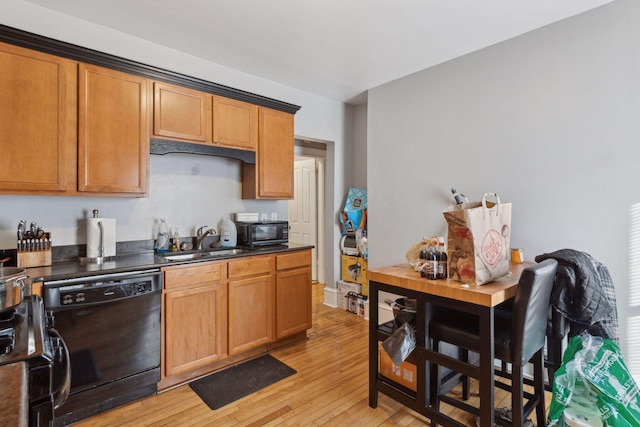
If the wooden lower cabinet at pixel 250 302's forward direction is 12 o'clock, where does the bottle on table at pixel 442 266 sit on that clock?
The bottle on table is roughly at 12 o'clock from the wooden lower cabinet.

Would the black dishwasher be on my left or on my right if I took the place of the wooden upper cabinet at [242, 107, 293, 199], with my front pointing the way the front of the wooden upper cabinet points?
on my right

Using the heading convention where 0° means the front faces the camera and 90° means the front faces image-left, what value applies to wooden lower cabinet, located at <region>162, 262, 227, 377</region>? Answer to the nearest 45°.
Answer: approximately 315°

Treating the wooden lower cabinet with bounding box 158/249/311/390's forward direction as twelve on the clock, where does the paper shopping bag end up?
The paper shopping bag is roughly at 12 o'clock from the wooden lower cabinet.

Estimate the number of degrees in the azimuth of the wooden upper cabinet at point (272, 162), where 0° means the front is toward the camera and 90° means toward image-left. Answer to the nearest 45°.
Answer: approximately 315°
